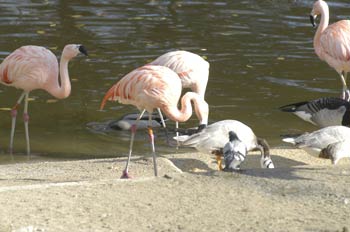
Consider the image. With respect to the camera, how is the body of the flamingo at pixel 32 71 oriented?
to the viewer's right

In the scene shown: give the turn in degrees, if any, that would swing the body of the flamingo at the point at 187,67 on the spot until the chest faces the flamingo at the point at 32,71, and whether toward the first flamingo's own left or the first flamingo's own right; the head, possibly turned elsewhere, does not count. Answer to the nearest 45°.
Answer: approximately 180°

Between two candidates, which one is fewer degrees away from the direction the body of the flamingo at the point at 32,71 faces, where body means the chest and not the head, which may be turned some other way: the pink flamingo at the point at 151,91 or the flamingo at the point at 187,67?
the flamingo

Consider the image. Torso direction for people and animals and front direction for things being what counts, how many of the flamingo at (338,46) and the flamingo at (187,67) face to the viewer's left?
1

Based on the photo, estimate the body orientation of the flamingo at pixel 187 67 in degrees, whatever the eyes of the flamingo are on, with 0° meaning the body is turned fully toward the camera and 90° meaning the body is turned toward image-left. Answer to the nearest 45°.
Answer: approximately 270°

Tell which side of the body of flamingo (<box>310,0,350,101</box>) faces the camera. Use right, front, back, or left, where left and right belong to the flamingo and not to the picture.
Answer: left

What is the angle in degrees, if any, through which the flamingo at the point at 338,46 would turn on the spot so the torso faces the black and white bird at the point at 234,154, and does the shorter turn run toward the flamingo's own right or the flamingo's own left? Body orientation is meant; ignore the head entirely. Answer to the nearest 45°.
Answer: approximately 90° to the flamingo's own left

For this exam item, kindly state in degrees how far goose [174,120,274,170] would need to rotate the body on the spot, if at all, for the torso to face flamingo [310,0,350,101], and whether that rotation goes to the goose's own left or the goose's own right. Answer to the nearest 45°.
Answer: approximately 45° to the goose's own left

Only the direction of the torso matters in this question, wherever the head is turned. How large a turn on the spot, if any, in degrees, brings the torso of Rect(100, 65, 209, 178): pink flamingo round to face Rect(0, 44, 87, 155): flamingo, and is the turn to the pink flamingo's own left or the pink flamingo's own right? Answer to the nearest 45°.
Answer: approximately 135° to the pink flamingo's own left

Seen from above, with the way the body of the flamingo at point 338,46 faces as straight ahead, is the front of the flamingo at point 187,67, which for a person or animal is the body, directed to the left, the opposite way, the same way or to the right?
the opposite way

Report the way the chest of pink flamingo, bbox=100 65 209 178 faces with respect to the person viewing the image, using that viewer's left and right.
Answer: facing to the right of the viewer

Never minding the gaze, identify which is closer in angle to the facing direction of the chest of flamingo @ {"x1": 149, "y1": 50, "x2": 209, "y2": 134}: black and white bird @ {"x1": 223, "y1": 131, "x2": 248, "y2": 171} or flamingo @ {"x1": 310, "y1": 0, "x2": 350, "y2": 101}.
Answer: the flamingo
